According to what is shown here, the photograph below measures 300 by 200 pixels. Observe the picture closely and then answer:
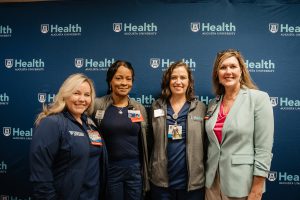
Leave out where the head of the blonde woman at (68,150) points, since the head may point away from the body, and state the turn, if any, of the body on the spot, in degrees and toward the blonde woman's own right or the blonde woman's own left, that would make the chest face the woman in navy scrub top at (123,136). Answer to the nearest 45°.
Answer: approximately 90° to the blonde woman's own left

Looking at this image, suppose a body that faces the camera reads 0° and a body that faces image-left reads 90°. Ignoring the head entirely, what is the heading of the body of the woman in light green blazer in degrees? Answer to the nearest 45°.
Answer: approximately 45°

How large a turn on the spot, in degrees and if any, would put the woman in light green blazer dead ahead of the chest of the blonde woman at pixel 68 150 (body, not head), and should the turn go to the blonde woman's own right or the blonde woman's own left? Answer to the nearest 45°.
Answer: approximately 45° to the blonde woman's own left
